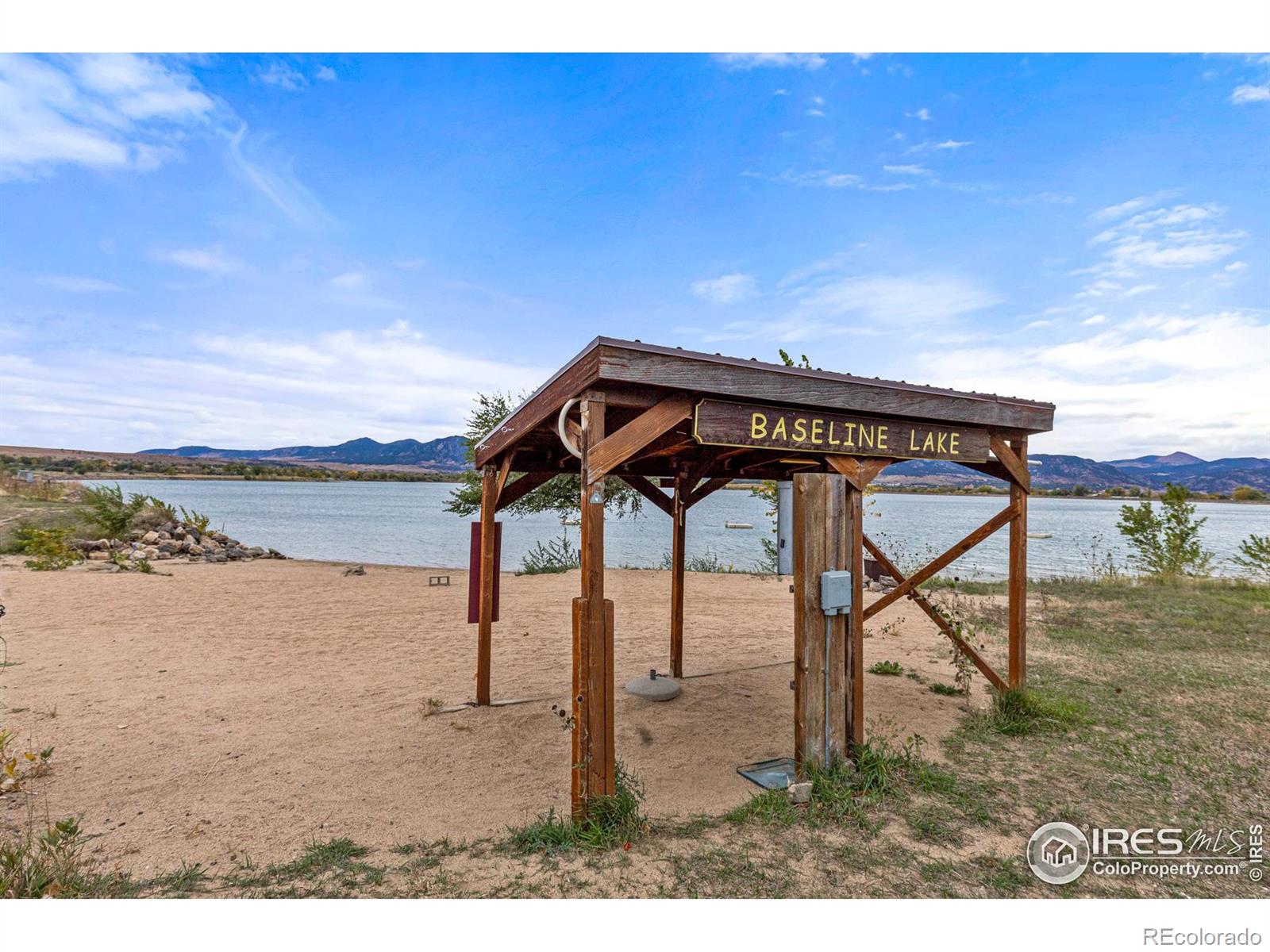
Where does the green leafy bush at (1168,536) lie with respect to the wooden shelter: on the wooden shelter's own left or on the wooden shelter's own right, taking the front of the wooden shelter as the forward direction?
on the wooden shelter's own left

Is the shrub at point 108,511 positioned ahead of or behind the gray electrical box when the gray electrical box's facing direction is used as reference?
behind

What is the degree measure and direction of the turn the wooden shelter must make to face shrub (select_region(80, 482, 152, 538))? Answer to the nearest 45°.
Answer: approximately 180°

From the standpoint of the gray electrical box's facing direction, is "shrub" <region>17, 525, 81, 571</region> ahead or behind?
behind

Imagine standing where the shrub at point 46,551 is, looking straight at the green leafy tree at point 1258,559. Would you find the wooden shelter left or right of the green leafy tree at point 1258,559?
right
